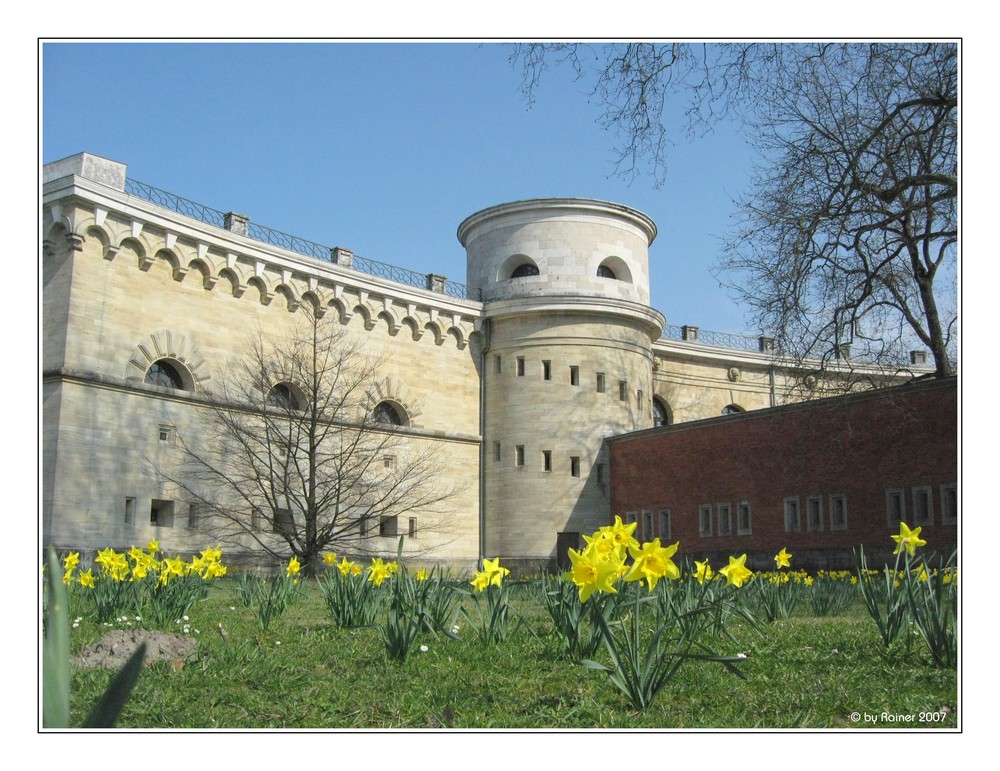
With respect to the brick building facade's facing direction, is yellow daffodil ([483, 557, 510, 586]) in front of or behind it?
in front

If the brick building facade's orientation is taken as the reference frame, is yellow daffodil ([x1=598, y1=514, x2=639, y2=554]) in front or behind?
in front

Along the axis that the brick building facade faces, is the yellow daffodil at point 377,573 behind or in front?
in front

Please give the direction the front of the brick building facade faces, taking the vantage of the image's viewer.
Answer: facing the viewer and to the left of the viewer

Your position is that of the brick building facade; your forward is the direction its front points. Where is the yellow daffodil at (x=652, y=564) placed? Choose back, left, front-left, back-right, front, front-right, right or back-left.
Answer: front-left

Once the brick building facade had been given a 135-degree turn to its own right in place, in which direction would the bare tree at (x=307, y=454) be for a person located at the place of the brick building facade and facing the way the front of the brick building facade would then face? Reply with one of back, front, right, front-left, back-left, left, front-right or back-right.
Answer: left

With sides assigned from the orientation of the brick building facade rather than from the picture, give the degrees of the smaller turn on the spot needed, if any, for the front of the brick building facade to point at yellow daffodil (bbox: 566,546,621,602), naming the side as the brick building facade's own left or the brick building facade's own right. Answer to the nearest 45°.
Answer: approximately 45° to the brick building facade's own left

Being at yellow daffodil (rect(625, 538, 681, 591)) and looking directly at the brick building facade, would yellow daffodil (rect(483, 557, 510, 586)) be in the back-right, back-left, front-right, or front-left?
front-left
